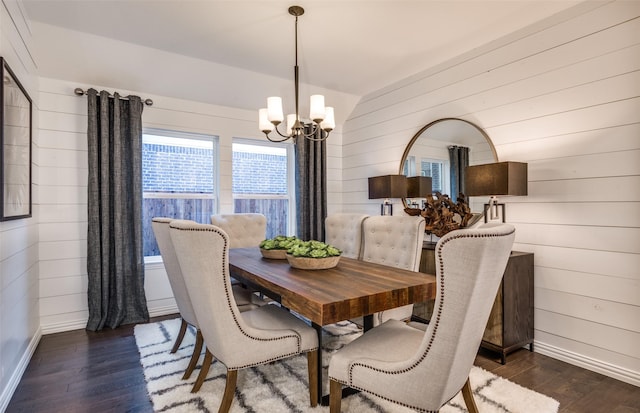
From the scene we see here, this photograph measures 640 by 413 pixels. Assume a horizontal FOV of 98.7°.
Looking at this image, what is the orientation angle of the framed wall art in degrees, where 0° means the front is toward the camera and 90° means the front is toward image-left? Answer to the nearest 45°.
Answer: approximately 270°

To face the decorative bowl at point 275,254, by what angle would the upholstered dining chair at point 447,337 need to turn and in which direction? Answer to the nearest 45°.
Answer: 0° — it already faces it

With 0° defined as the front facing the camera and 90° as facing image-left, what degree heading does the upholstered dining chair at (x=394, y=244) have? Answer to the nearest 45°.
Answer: approximately 45°

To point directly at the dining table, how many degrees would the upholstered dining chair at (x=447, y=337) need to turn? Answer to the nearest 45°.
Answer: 0° — it already faces it

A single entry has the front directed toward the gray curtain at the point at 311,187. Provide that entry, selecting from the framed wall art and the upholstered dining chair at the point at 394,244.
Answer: the framed wall art

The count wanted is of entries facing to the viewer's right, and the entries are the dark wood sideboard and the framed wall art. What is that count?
1

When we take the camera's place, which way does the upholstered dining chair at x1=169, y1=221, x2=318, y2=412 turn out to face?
facing away from the viewer and to the right of the viewer

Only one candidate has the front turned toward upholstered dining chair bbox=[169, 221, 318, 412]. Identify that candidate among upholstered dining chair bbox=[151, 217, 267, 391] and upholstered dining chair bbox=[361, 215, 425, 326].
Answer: upholstered dining chair bbox=[361, 215, 425, 326]

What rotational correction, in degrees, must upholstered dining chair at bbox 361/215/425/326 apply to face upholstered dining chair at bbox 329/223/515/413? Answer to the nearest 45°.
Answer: approximately 45° to its left

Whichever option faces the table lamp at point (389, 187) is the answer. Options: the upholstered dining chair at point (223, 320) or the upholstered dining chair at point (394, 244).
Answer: the upholstered dining chair at point (223, 320)
